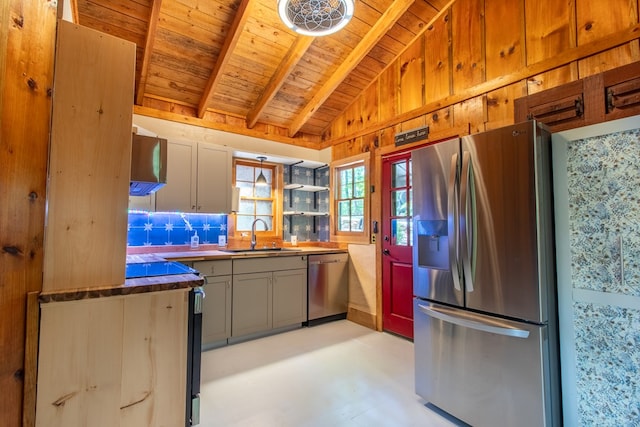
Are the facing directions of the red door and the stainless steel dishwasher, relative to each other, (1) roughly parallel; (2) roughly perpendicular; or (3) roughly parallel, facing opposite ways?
roughly perpendicular

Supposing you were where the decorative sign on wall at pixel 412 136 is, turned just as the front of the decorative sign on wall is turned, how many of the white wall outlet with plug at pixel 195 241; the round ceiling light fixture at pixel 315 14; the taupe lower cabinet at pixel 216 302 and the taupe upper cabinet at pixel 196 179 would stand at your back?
0

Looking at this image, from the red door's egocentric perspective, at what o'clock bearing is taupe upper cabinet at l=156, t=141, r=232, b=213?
The taupe upper cabinet is roughly at 1 o'clock from the red door.

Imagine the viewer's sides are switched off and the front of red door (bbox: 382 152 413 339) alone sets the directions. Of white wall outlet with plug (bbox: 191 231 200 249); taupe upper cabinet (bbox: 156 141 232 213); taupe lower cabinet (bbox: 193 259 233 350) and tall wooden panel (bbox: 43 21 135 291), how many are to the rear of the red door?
0

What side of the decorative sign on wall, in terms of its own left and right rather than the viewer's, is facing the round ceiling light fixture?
front

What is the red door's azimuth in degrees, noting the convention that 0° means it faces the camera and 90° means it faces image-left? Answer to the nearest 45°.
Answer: approximately 45°

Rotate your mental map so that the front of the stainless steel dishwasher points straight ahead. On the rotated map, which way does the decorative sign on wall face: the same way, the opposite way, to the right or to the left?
to the right

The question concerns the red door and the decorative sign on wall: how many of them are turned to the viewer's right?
0

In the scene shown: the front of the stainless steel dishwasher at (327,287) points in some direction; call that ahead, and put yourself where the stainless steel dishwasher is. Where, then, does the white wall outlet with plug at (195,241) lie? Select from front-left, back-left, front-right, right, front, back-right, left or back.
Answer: back-right

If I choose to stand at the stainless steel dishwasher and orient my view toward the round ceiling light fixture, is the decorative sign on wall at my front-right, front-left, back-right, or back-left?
front-left

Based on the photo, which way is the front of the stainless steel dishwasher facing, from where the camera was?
facing the viewer and to the right of the viewer

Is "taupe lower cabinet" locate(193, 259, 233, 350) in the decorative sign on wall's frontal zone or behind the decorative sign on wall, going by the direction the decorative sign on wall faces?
frontal zone

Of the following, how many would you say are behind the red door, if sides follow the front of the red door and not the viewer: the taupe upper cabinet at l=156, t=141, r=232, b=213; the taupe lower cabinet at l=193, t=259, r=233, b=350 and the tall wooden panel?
0

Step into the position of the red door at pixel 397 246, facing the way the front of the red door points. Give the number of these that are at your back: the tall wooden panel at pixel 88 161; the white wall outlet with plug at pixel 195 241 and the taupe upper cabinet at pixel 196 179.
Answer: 0

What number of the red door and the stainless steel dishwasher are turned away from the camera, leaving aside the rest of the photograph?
0

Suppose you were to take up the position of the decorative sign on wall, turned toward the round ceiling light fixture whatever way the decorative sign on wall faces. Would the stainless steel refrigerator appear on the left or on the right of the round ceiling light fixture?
left

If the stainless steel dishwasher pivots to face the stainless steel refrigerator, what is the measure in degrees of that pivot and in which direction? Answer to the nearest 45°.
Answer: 0° — it already faces it
